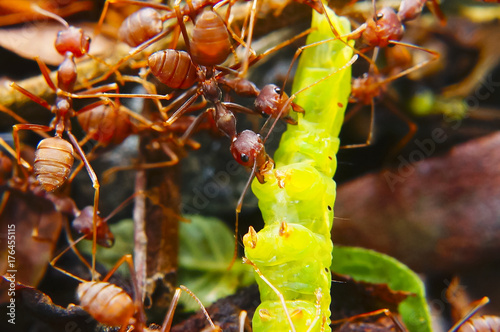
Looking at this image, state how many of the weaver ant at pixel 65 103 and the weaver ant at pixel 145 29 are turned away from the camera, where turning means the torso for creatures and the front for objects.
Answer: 1

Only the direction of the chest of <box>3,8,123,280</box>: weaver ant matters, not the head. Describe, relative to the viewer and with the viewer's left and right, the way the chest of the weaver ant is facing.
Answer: facing away from the viewer

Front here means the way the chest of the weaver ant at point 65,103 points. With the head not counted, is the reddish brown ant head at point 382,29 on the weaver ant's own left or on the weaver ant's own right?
on the weaver ant's own right

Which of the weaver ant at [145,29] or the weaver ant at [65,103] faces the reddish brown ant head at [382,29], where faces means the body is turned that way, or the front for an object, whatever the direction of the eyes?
the weaver ant at [145,29]

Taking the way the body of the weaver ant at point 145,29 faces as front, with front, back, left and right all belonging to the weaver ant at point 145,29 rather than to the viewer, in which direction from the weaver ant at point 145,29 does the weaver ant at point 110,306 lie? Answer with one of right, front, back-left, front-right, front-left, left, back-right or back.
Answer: back-right

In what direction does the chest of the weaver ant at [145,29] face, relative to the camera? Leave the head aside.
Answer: to the viewer's right

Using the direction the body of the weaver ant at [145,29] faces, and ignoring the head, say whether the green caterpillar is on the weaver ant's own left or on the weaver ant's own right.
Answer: on the weaver ant's own right

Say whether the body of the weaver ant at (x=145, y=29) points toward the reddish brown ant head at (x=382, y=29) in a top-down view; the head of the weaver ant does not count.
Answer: yes

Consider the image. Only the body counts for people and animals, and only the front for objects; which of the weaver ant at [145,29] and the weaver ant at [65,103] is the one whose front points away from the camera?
the weaver ant at [65,103]
